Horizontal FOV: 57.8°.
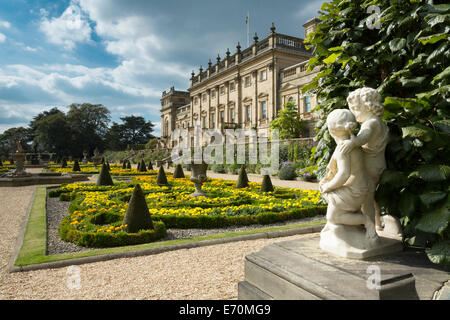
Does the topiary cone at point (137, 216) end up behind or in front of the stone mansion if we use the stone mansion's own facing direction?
in front

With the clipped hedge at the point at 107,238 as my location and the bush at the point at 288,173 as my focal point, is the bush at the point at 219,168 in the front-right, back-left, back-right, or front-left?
front-left

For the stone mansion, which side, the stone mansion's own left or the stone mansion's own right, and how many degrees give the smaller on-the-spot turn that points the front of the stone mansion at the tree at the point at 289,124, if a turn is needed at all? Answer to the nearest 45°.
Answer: approximately 45° to the stone mansion's own left

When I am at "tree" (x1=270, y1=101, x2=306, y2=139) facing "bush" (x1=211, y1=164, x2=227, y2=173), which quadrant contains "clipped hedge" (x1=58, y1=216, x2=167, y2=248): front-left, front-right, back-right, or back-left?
front-left

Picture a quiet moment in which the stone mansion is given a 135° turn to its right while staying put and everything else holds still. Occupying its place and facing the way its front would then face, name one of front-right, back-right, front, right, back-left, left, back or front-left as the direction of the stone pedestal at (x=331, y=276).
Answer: back

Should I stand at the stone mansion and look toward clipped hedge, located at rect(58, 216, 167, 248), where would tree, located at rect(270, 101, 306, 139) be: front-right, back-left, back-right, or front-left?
front-left

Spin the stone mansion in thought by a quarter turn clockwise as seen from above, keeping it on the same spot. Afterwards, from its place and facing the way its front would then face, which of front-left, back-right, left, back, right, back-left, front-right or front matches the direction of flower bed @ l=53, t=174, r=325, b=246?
back-left

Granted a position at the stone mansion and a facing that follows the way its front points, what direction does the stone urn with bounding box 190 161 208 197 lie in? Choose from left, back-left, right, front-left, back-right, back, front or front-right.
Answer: front-left

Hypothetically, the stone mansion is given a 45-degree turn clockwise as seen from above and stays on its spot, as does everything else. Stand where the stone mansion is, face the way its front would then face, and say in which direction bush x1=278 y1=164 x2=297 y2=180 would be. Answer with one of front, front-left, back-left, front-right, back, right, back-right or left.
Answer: left

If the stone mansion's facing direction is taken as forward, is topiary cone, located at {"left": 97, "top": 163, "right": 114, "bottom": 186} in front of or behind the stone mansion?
in front

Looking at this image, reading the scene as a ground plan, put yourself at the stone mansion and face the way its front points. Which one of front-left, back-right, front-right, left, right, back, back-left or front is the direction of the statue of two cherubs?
front-left

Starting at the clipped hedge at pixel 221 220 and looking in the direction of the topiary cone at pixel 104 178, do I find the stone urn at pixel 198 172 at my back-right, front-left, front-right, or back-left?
front-right

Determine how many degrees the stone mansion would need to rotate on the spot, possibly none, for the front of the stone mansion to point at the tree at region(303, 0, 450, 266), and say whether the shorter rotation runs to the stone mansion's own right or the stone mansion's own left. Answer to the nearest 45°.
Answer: approximately 45° to the stone mansion's own left
